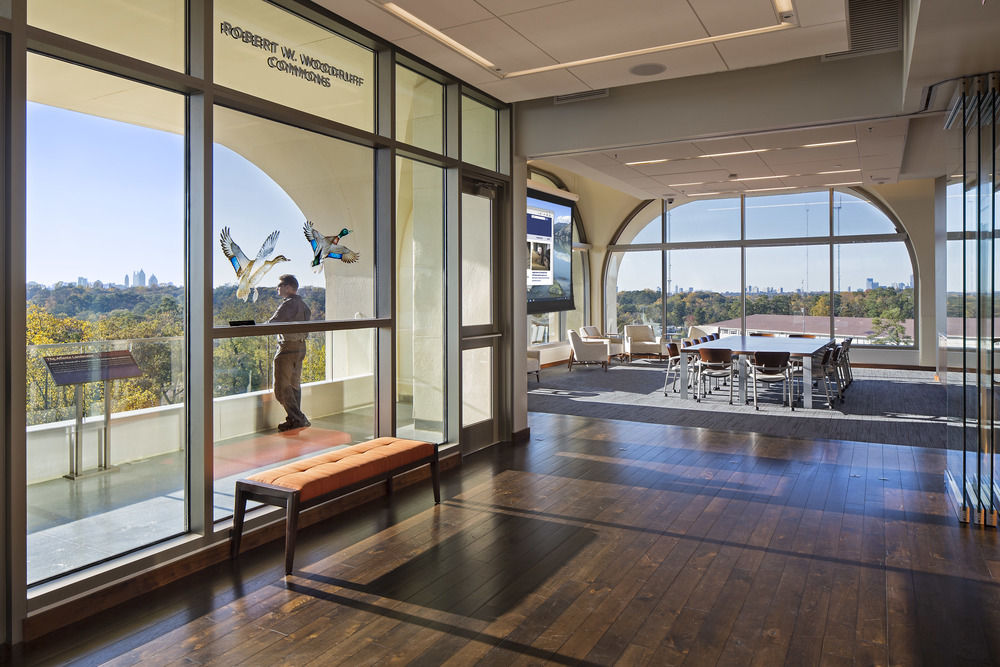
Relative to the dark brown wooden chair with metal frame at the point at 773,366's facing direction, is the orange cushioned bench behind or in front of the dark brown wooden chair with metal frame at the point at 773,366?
behind

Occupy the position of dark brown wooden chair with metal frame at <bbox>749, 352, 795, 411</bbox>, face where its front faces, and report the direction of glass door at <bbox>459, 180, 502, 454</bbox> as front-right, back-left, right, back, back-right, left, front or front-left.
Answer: back-left

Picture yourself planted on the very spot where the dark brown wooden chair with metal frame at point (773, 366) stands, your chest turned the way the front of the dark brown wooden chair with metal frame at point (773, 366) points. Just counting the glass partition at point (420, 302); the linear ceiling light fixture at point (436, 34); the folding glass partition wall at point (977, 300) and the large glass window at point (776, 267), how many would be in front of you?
1

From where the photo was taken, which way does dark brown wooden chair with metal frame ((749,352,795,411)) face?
away from the camera

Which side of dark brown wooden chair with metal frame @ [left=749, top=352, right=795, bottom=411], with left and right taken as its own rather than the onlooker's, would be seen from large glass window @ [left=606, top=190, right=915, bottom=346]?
front

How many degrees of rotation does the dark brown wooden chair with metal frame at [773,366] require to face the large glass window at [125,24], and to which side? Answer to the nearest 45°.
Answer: approximately 180°

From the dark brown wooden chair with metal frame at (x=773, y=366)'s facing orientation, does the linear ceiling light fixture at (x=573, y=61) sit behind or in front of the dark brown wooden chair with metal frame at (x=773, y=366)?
behind

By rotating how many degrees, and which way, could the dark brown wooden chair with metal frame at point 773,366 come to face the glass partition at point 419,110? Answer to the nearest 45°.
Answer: approximately 135° to its left

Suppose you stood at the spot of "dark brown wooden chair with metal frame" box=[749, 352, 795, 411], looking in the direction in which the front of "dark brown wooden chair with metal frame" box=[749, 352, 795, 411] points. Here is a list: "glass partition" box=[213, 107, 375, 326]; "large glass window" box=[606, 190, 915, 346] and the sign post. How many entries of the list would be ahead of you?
1

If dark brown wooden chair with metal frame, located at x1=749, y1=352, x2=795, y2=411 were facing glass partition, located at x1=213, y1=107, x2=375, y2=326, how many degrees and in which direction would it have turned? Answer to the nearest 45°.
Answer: approximately 135° to its left

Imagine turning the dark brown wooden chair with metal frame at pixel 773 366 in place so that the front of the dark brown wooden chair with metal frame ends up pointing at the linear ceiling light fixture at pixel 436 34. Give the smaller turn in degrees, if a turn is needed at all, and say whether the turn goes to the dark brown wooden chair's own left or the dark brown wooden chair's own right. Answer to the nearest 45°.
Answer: approximately 180°

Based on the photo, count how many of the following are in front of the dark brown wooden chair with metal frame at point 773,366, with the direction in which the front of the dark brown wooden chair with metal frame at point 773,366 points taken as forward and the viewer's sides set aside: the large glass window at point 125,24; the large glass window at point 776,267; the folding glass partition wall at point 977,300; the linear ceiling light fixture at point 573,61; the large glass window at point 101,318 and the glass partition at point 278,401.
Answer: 1

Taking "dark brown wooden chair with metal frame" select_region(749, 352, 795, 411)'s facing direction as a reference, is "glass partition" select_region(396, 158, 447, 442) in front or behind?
behind
